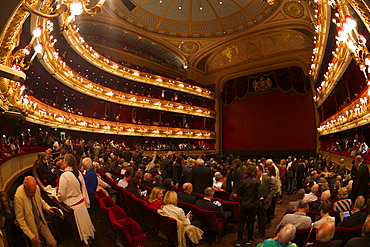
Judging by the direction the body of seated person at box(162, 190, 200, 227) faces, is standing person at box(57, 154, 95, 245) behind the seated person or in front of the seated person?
behind

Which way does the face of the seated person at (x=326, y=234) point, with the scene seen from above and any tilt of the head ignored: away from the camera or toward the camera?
away from the camera

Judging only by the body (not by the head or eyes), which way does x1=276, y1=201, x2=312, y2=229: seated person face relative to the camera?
away from the camera

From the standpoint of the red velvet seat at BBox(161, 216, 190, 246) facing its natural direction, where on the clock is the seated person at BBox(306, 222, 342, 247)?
The seated person is roughly at 3 o'clock from the red velvet seat.

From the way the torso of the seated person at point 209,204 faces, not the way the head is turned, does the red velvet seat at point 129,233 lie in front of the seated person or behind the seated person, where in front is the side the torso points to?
behind

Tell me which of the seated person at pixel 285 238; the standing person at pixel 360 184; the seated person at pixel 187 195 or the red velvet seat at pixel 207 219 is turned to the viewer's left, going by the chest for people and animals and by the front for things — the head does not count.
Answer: the standing person

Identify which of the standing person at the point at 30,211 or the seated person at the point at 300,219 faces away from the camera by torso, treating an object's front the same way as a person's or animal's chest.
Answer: the seated person

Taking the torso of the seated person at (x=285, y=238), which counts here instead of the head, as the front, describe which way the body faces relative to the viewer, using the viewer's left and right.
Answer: facing away from the viewer

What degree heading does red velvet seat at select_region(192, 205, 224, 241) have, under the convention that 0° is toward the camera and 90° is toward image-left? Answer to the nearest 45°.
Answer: approximately 225°

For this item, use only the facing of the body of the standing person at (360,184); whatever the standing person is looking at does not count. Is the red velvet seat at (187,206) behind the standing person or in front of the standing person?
in front

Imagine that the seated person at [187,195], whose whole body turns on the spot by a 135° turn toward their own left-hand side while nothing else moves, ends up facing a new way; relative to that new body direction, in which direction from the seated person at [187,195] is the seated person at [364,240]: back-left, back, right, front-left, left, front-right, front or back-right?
back-left

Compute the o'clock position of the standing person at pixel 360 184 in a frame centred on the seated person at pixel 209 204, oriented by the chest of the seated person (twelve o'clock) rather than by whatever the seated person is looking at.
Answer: The standing person is roughly at 1 o'clock from the seated person.

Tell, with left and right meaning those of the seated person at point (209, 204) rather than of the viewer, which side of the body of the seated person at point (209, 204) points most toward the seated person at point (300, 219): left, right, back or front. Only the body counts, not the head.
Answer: right

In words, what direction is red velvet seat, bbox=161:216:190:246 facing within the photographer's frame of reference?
facing away from the viewer and to the right of the viewer

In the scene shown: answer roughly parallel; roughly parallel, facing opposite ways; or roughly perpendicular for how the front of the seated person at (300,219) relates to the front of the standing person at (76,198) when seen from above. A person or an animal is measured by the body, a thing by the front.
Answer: roughly perpendicular

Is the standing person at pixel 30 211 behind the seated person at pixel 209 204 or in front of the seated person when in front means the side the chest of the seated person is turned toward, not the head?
behind
